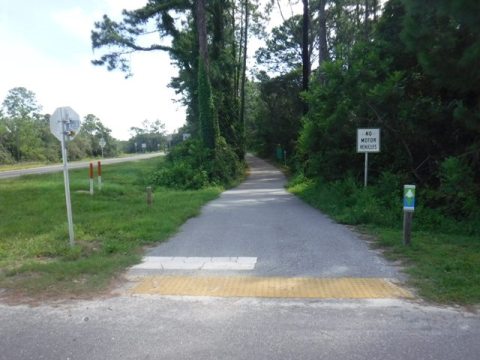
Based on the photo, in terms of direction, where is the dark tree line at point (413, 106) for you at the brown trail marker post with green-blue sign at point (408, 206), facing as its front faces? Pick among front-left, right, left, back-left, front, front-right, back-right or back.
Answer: back

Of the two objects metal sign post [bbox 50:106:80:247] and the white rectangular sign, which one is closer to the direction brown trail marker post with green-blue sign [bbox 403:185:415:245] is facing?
the metal sign post

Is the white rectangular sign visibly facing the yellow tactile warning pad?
yes

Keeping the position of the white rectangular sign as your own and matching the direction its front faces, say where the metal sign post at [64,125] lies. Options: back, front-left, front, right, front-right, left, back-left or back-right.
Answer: front-right

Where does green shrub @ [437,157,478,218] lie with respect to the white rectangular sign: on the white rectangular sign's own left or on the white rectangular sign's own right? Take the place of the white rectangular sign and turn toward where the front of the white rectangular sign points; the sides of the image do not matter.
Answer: on the white rectangular sign's own left

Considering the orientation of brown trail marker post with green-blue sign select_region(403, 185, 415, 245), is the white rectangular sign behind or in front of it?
behind

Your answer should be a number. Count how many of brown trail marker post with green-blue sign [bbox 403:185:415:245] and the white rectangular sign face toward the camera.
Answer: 2

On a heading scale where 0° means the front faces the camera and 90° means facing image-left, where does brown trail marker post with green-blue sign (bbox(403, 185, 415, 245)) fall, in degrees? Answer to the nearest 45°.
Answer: approximately 0°

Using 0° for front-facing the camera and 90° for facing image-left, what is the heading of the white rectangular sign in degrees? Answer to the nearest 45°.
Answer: approximately 0°
